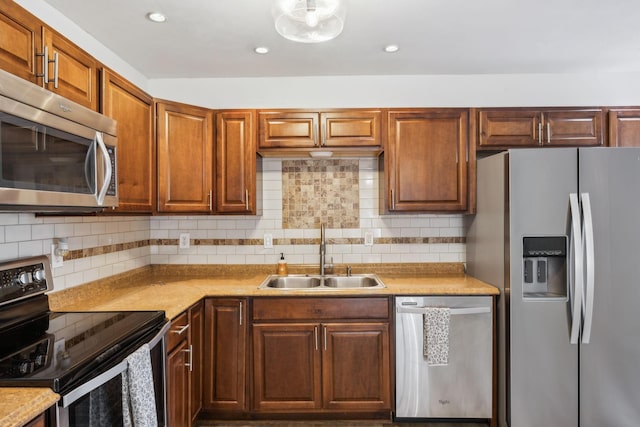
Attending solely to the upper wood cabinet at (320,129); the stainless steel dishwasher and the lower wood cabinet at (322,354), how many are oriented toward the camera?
3

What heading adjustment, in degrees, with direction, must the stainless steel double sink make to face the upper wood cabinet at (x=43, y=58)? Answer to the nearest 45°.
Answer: approximately 45° to its right

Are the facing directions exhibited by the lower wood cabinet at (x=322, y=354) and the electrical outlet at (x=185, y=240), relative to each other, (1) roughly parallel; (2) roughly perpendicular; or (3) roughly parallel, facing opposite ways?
roughly parallel

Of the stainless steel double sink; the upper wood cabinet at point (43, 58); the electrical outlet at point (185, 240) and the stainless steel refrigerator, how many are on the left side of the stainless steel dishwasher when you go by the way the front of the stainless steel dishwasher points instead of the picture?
1

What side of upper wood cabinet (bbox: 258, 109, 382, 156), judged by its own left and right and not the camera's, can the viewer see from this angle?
front

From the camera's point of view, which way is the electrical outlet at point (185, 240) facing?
toward the camera

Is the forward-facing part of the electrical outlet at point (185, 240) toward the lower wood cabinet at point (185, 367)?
yes

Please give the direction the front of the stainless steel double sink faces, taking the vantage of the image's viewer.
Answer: facing the viewer

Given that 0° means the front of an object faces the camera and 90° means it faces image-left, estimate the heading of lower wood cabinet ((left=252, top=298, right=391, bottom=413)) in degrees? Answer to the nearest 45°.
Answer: approximately 0°

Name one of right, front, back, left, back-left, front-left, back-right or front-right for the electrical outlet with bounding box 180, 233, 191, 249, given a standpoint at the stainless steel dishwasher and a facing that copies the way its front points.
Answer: right

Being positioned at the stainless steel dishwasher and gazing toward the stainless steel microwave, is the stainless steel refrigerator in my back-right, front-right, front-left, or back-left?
back-left
